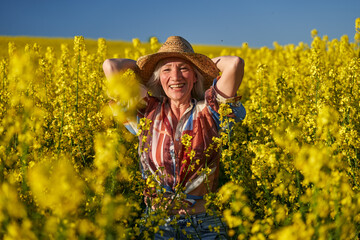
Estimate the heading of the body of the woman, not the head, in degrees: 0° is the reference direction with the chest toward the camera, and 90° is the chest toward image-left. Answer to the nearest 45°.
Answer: approximately 0°
